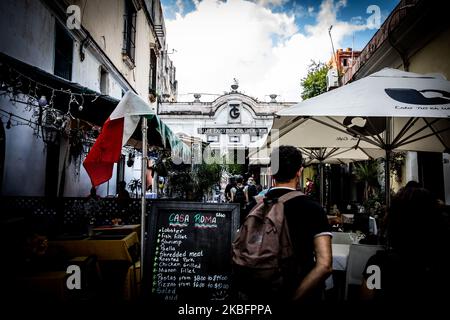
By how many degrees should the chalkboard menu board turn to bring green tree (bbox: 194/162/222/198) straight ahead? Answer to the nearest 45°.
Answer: approximately 180°

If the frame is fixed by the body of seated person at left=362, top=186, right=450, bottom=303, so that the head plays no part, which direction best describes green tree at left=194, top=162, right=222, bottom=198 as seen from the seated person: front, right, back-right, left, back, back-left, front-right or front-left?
front-left

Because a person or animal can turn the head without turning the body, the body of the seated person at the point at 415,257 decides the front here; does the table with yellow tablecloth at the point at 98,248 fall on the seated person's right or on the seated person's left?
on the seated person's left

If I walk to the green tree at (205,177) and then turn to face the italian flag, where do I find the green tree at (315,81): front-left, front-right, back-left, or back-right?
back-left

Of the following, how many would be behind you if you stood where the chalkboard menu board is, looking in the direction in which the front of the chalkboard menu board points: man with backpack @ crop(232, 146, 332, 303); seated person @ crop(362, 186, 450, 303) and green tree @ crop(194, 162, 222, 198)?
1

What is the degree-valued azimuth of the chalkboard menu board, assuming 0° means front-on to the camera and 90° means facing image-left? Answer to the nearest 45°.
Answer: approximately 0°

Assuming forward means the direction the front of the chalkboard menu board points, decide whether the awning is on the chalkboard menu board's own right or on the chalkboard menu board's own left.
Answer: on the chalkboard menu board's own right

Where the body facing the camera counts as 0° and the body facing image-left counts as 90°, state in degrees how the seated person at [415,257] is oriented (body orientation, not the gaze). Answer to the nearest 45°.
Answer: approximately 180°

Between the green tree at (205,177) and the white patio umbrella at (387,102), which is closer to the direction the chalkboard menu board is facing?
the white patio umbrella

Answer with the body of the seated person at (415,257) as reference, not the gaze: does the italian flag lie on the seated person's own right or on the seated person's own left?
on the seated person's own left
